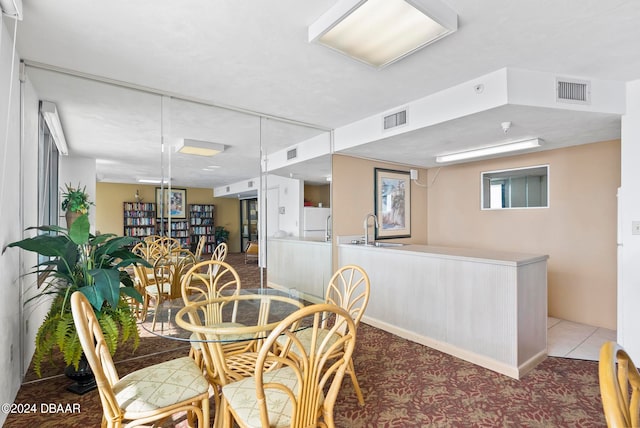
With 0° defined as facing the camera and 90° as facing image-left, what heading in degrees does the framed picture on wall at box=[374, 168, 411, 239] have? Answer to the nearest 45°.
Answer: approximately 315°

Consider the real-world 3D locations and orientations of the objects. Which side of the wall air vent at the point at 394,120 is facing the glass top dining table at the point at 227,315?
front

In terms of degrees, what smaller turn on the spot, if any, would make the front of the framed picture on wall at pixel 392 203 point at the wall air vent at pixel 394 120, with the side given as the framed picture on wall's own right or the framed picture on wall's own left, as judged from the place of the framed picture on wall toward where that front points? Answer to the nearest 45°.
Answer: approximately 45° to the framed picture on wall's own right

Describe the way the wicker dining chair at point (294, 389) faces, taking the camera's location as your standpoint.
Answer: facing away from the viewer and to the left of the viewer

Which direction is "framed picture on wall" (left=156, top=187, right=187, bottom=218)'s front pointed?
toward the camera

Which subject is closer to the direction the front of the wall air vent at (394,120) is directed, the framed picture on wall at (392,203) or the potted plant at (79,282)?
the potted plant

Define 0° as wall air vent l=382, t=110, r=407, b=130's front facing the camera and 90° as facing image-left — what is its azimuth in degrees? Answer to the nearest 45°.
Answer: approximately 45°

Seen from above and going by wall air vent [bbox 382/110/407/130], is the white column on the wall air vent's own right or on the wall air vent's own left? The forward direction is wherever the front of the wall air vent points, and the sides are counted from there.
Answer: on the wall air vent's own left

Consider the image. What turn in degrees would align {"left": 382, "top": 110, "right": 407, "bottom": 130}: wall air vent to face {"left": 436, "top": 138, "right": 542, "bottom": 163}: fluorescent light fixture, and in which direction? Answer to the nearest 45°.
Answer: approximately 180°
